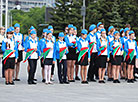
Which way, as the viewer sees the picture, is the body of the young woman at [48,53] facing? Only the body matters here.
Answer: toward the camera

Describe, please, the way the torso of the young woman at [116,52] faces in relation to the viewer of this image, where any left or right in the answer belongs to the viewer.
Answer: facing the viewer

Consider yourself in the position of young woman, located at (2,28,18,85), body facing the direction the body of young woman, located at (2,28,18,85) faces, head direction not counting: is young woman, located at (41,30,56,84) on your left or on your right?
on your left

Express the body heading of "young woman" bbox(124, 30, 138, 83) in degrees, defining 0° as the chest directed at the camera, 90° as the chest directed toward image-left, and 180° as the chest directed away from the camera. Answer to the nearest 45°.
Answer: approximately 0°

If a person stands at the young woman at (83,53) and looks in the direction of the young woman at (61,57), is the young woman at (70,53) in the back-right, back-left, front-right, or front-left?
front-right

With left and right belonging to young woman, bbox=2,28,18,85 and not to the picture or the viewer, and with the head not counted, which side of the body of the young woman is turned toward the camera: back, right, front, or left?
front

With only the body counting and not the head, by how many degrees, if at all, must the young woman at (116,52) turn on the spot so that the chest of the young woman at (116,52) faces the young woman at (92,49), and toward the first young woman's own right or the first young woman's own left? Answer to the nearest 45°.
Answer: approximately 90° to the first young woman's own right

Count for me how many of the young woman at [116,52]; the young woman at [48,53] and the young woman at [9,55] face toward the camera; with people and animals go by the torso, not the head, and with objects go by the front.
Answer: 3
